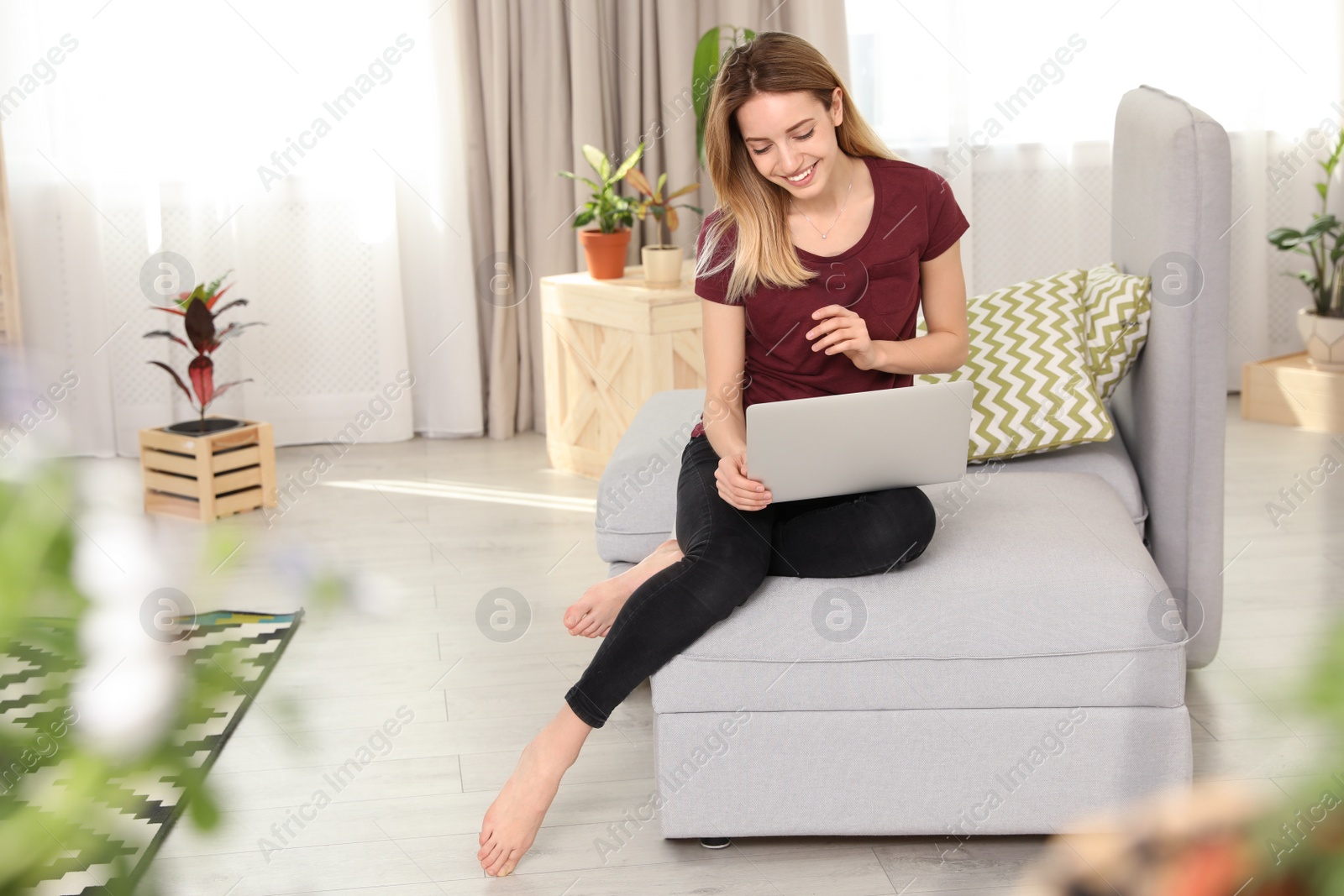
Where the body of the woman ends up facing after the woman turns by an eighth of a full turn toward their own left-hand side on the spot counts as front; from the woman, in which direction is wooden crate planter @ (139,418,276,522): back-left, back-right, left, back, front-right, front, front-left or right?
back

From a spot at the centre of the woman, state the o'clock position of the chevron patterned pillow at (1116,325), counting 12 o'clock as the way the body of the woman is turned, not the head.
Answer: The chevron patterned pillow is roughly at 8 o'clock from the woman.

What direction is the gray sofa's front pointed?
to the viewer's left

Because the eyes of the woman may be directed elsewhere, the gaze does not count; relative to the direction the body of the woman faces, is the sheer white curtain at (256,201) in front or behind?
behind

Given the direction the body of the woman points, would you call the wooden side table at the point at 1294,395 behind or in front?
behind

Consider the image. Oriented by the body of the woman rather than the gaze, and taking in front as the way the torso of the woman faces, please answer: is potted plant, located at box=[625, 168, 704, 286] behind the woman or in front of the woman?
behind

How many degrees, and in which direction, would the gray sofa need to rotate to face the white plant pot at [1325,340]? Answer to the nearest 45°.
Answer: approximately 135° to its right

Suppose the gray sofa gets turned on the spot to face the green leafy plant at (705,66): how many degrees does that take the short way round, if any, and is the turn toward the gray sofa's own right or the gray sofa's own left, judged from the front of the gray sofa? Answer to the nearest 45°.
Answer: approximately 90° to the gray sofa's own right
